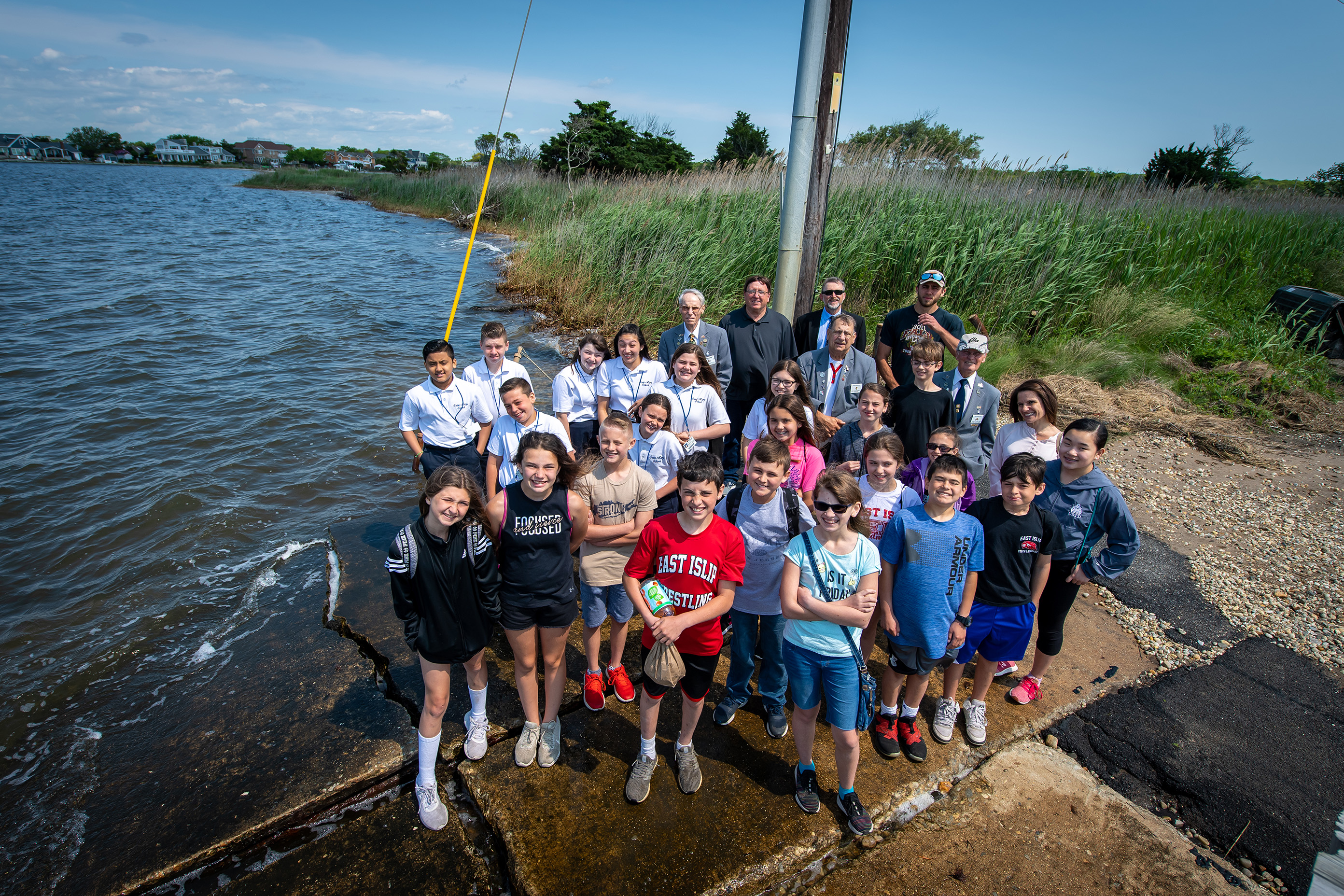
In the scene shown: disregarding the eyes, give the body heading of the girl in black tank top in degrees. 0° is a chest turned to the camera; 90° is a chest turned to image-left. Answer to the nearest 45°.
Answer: approximately 0°

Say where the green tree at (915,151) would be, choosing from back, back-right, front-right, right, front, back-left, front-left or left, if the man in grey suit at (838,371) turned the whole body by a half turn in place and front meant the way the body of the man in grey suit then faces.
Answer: front

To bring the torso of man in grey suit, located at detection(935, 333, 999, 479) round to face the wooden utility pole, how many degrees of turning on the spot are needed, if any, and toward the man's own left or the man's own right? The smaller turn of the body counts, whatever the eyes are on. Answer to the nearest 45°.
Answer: approximately 135° to the man's own right

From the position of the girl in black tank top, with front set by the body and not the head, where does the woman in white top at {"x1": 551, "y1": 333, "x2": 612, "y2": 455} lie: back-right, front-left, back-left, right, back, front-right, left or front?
back

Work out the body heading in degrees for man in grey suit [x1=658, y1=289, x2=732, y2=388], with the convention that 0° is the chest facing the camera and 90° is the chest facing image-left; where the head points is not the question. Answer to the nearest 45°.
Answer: approximately 0°

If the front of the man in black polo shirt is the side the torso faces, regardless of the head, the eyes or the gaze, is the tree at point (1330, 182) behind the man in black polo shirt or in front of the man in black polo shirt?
behind

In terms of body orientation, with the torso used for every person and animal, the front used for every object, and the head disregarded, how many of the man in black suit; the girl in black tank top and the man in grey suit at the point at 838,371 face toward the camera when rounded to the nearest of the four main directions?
3

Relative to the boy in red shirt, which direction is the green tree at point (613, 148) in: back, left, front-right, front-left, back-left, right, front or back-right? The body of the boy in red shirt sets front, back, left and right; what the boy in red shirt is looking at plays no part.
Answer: back

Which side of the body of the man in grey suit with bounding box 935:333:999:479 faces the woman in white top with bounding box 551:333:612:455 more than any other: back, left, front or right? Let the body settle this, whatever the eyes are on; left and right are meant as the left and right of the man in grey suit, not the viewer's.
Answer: right

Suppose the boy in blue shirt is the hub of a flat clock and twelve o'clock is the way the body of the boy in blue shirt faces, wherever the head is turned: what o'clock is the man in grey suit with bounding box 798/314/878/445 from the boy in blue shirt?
The man in grey suit is roughly at 5 o'clock from the boy in blue shirt.
